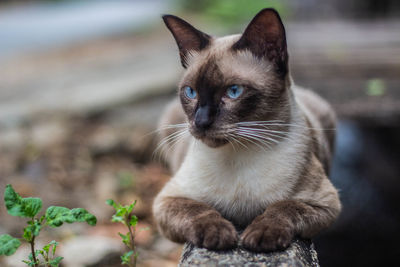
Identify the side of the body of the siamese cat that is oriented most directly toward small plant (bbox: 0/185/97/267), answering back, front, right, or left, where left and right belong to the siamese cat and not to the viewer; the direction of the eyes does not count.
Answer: right

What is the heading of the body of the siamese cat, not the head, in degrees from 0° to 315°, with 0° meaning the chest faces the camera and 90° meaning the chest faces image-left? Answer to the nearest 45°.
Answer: approximately 0°
